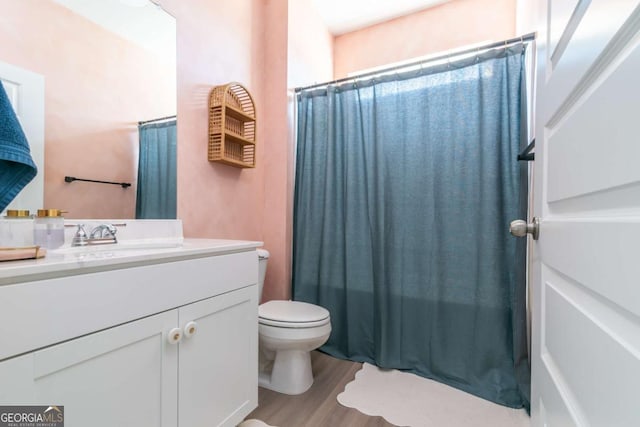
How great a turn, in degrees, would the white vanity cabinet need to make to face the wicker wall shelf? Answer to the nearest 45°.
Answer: approximately 90° to its left

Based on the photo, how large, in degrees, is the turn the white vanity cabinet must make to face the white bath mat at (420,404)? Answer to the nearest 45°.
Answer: approximately 45° to its left

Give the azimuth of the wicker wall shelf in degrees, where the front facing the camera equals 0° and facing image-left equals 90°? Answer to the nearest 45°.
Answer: approximately 315°

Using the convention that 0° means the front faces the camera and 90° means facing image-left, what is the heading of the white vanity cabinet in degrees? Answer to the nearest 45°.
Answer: approximately 315°

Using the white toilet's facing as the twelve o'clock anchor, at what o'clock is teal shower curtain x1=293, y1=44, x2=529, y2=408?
The teal shower curtain is roughly at 10 o'clock from the white toilet.

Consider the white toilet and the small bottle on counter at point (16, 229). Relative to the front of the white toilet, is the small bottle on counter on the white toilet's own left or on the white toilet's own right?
on the white toilet's own right
